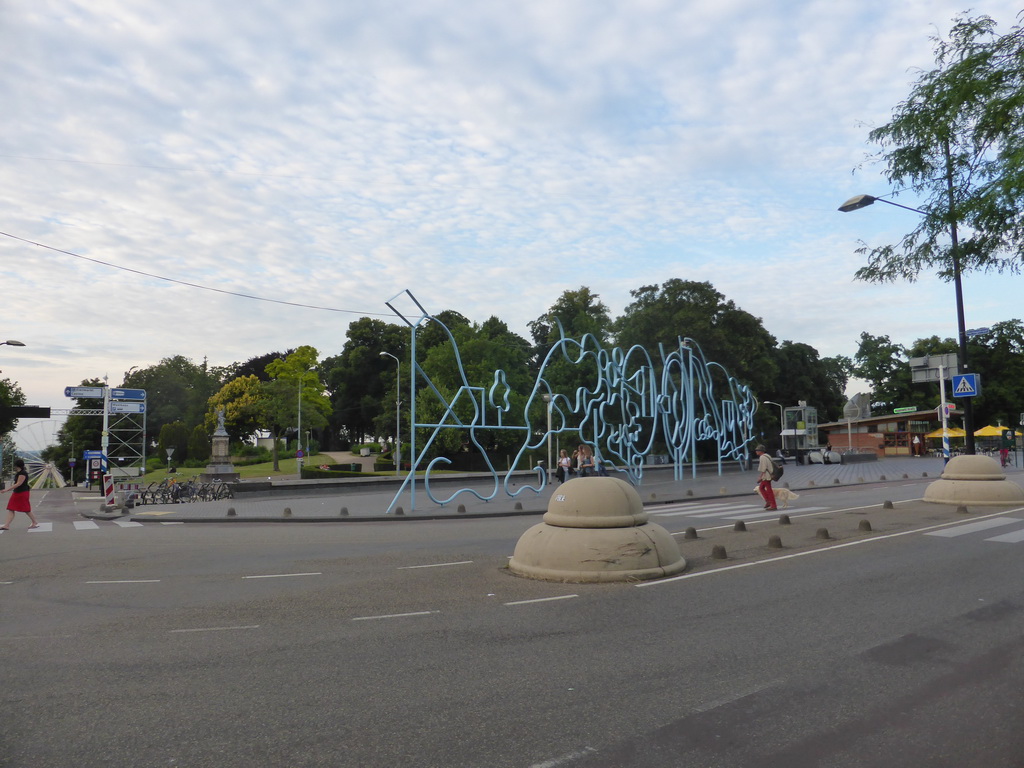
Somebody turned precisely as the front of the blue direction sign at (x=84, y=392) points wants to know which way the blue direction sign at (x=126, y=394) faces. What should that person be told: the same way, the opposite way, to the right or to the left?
the same way

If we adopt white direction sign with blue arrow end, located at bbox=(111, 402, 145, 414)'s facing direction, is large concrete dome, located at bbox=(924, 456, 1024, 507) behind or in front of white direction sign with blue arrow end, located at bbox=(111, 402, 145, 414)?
in front

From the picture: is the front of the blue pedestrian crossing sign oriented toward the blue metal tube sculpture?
no

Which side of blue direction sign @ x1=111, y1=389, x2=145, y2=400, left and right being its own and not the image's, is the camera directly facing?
front

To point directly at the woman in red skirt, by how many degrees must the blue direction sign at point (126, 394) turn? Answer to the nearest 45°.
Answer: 0° — it already faces them

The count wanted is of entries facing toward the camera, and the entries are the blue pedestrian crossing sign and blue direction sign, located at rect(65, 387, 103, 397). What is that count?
2

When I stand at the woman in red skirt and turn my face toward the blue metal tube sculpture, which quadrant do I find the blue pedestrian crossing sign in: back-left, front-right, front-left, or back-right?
front-right

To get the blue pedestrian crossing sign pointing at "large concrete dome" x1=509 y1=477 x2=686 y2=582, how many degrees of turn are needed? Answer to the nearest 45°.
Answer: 0° — it already faces it

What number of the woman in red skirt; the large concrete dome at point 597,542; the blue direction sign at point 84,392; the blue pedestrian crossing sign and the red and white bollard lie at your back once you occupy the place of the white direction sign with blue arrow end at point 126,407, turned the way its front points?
0

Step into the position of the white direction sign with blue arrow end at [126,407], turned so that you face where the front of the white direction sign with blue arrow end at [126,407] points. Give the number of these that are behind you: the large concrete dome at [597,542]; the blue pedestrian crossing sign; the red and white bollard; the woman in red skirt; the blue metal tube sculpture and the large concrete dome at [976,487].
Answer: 0

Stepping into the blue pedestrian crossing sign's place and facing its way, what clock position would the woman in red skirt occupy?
The woman in red skirt is roughly at 2 o'clock from the blue pedestrian crossing sign.

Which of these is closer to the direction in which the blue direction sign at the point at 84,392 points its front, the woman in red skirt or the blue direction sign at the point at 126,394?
the woman in red skirt

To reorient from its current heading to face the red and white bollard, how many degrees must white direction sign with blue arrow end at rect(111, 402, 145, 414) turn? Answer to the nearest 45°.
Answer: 0° — it already faces it

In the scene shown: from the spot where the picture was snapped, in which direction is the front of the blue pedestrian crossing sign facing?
facing the viewer
